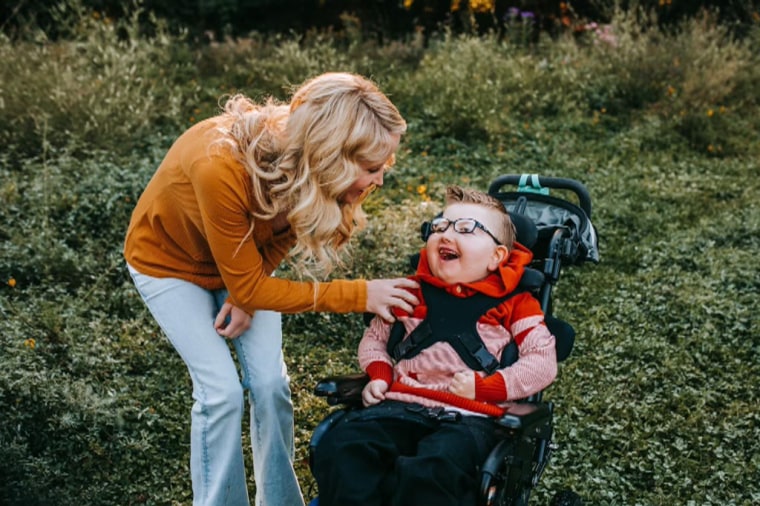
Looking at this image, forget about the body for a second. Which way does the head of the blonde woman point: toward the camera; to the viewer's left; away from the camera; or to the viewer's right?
to the viewer's right

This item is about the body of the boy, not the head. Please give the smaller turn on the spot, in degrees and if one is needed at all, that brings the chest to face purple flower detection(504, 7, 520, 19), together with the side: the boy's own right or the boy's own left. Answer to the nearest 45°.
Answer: approximately 135° to the boy's own right

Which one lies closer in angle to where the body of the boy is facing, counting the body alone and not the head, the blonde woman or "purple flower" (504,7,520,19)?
the blonde woman

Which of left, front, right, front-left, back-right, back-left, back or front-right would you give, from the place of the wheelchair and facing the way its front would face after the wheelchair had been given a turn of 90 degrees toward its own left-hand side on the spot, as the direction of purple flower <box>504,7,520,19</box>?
back-left
